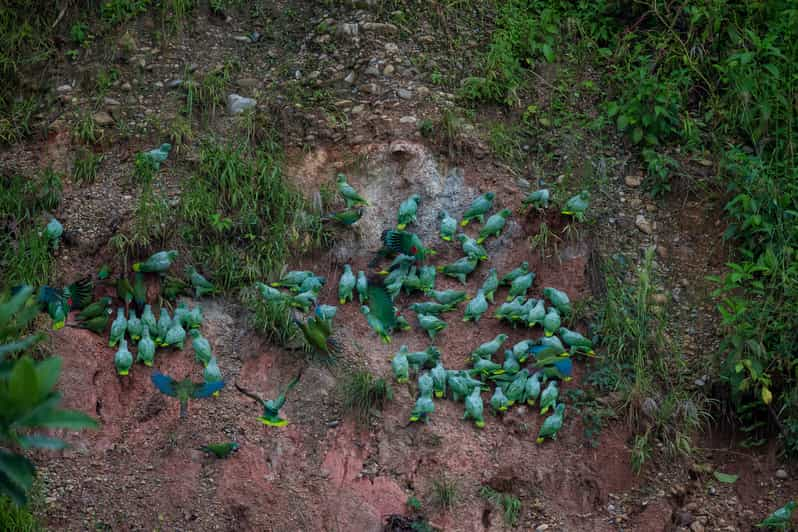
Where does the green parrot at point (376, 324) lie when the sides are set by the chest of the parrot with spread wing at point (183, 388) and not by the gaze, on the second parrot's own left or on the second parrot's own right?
on the second parrot's own right

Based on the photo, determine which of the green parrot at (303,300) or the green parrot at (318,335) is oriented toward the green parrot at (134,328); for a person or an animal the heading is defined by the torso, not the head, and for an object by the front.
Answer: the green parrot at (318,335)

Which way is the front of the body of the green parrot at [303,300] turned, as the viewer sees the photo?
to the viewer's right
